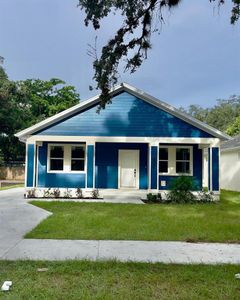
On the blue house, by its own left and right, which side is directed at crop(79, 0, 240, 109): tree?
front

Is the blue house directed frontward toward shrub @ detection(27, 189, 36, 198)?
no

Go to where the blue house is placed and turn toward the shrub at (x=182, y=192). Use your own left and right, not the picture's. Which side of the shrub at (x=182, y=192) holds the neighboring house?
left

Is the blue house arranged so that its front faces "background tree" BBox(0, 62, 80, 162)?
no

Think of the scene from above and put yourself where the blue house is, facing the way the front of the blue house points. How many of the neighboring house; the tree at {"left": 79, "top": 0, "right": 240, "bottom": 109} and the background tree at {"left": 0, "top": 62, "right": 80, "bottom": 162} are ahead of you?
1

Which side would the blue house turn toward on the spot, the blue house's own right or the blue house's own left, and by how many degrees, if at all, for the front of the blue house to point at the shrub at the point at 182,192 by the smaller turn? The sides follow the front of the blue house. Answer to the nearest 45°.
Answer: approximately 90° to the blue house's own left

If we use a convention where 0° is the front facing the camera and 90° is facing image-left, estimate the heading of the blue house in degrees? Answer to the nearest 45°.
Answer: approximately 0°
